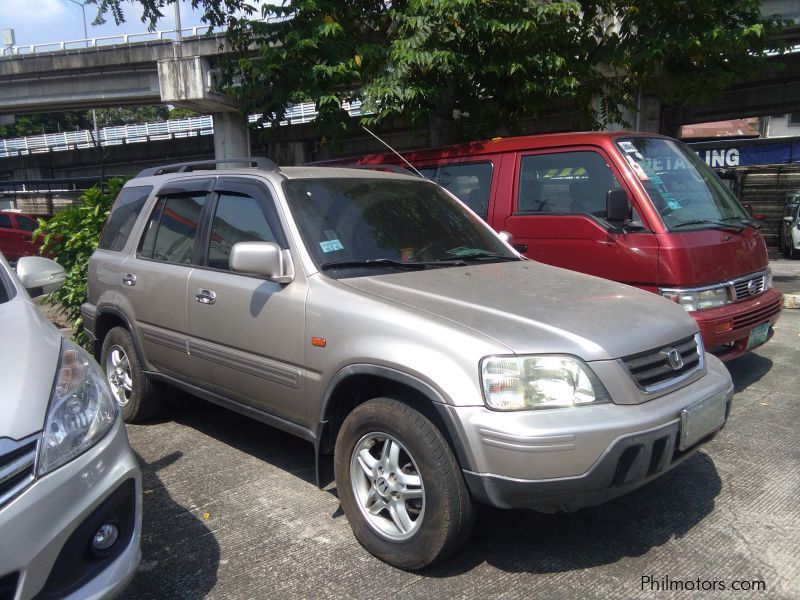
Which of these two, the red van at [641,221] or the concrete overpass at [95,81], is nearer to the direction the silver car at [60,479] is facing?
the red van

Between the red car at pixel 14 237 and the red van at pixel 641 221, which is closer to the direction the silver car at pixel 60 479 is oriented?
the red van

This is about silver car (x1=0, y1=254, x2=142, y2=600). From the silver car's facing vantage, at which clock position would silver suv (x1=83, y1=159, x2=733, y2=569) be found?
The silver suv is roughly at 10 o'clock from the silver car.

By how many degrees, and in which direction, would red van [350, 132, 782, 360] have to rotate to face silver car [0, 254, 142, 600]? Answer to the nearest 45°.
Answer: approximately 90° to its right

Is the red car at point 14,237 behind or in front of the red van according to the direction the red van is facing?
behind

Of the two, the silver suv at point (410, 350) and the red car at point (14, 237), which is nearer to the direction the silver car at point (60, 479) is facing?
the silver suv

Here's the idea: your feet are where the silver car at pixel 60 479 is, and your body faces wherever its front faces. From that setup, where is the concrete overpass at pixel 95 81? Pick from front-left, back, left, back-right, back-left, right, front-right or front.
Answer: back-left

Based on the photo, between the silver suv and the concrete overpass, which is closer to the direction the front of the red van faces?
the silver suv

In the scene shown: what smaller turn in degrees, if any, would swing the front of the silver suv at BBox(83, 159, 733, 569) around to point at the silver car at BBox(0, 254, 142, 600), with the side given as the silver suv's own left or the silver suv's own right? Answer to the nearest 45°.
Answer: approximately 90° to the silver suv's own right

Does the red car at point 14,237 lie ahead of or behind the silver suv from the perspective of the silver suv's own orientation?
behind

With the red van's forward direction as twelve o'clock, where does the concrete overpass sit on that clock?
The concrete overpass is roughly at 6 o'clock from the red van.

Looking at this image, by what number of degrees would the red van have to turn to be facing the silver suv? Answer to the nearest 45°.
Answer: approximately 90° to its right

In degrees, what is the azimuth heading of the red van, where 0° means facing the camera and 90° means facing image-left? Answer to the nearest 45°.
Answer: approximately 315°

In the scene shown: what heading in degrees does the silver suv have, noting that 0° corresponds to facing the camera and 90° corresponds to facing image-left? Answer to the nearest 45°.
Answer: approximately 315°
